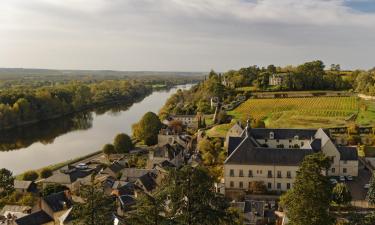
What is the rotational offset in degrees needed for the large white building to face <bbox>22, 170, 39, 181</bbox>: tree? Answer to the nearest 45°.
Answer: approximately 90° to its right

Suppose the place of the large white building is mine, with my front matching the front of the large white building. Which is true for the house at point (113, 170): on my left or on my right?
on my right

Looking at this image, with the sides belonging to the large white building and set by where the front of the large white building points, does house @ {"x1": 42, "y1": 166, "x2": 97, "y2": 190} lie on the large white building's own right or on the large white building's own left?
on the large white building's own right

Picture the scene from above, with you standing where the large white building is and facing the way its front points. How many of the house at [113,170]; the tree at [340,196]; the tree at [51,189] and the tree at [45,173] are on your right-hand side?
3

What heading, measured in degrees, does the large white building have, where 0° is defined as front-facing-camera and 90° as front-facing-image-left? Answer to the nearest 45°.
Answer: approximately 0°

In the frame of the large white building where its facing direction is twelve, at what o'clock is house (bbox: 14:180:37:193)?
The house is roughly at 3 o'clock from the large white building.

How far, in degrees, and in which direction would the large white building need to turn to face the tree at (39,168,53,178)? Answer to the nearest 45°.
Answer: approximately 90° to its right

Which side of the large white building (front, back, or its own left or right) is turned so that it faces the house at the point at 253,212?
front

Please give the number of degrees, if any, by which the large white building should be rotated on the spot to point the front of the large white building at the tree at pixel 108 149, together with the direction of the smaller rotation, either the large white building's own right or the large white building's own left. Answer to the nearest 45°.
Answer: approximately 135° to the large white building's own right

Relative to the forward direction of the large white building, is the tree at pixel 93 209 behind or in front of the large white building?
in front

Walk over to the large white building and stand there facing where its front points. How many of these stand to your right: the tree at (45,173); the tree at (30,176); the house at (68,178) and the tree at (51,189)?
4

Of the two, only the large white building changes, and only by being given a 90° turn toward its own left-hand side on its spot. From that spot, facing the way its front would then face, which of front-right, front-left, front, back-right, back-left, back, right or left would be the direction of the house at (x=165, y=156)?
back-left

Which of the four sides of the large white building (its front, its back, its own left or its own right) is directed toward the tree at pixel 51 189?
right

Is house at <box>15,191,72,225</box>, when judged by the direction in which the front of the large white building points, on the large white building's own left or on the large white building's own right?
on the large white building's own right

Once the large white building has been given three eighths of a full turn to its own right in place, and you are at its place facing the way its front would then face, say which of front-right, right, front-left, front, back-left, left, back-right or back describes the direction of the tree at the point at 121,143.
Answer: front

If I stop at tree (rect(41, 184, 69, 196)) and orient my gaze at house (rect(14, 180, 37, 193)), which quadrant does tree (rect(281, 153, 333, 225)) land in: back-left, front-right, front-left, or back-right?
back-left

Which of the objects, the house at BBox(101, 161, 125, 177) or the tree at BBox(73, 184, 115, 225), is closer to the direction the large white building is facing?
the tree
